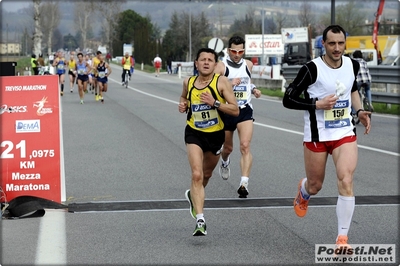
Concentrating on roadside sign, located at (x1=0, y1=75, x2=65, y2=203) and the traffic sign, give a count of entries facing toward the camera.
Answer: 2

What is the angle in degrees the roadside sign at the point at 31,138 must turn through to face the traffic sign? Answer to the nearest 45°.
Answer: approximately 180°

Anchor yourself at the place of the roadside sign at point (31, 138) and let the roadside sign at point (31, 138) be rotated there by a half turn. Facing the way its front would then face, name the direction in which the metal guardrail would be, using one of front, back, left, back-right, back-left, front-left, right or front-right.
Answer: front-right

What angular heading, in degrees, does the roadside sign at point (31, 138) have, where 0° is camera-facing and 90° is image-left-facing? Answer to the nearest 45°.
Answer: approximately 0°

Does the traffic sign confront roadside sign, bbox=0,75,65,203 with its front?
yes
